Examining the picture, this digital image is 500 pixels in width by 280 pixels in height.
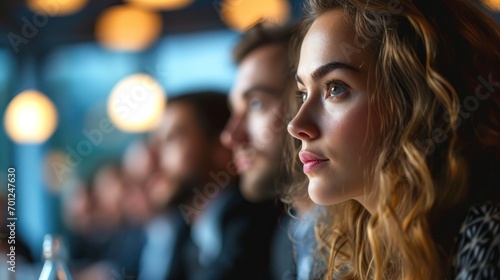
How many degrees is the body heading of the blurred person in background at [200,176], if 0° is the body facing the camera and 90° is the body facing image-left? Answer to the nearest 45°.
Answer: approximately 45°

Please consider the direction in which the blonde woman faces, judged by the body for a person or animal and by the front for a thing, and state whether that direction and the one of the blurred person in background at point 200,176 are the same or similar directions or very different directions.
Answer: same or similar directions

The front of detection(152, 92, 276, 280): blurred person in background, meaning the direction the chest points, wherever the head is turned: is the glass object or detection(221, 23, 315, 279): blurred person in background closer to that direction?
the glass object

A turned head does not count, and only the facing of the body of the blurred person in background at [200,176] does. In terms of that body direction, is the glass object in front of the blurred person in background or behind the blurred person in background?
in front

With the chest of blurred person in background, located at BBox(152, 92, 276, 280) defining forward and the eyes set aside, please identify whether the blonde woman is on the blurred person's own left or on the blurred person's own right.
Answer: on the blurred person's own left

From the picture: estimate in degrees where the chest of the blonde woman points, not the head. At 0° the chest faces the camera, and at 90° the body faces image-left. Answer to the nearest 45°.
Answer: approximately 45°

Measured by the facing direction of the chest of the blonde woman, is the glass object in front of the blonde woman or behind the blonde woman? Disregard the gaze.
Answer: in front

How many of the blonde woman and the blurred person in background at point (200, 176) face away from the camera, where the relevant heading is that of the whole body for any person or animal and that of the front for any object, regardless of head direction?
0

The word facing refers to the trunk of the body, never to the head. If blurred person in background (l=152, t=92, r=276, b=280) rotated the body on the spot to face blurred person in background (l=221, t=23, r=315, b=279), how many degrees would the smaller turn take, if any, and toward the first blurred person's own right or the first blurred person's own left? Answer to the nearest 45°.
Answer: approximately 90° to the first blurred person's own left

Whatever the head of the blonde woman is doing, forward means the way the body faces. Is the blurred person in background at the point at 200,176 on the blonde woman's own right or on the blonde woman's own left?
on the blonde woman's own right

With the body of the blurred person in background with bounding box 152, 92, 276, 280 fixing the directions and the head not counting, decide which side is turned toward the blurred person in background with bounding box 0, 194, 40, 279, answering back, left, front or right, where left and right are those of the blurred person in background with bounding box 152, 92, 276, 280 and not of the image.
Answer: front

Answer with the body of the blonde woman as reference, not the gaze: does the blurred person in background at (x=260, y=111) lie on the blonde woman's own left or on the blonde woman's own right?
on the blonde woman's own right

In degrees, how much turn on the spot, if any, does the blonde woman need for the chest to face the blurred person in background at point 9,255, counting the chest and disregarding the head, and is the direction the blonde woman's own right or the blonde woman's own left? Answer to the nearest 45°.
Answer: approximately 45° to the blonde woman's own right
